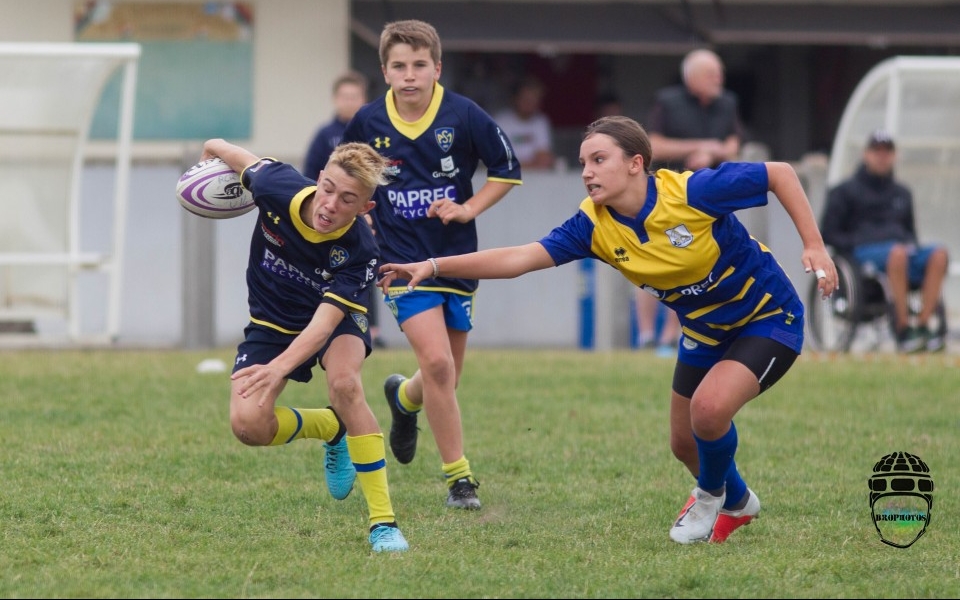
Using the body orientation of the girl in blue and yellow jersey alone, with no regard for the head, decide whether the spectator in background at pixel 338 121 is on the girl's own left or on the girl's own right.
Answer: on the girl's own right

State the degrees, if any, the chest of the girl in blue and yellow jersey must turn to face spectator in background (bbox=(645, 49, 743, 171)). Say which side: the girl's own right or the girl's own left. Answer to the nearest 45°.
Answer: approximately 135° to the girl's own right

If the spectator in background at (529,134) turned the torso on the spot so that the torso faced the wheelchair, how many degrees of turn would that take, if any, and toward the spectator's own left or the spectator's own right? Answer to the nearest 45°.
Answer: approximately 45° to the spectator's own left

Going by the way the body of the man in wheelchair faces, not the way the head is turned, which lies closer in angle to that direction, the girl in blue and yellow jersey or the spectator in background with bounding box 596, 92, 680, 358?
the girl in blue and yellow jersey

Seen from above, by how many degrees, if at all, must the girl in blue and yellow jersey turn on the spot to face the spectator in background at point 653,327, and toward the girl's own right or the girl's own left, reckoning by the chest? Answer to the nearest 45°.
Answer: approximately 135° to the girl's own right

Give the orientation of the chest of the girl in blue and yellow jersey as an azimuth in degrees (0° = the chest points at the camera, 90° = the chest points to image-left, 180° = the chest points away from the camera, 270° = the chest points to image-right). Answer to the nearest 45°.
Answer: approximately 45°

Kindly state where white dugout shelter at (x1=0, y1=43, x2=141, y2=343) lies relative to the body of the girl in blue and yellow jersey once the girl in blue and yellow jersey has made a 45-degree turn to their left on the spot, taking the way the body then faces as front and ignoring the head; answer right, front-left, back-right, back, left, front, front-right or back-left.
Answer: back-right

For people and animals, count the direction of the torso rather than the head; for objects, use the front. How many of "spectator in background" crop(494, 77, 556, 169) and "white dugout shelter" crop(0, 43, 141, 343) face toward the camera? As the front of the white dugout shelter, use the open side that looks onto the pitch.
2

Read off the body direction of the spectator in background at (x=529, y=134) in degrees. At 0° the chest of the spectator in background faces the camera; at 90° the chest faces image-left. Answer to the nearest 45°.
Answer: approximately 0°

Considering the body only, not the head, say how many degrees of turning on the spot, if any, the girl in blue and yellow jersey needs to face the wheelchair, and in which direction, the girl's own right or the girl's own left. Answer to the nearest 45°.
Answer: approximately 135° to the girl's own right
